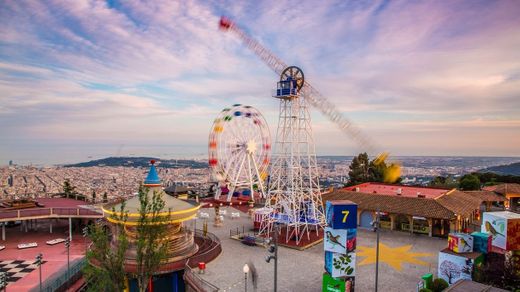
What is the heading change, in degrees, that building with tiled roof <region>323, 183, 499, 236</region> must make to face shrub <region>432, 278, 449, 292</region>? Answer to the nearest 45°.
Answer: approximately 45° to its left

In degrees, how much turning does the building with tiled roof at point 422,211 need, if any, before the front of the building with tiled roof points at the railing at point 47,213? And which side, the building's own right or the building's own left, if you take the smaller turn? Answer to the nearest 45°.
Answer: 0° — it already faces it

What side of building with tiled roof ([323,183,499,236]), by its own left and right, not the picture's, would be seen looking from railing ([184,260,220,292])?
front

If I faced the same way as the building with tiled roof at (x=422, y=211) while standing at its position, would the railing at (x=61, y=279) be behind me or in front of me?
in front

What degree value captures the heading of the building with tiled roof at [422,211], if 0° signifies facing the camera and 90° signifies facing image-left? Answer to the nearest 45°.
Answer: approximately 45°

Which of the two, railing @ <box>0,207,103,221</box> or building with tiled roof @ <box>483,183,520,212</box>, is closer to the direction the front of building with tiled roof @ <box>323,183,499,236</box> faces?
the railing

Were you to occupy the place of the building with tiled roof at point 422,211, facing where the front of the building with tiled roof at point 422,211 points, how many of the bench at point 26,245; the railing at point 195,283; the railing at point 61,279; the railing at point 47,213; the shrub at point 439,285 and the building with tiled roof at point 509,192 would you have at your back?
1

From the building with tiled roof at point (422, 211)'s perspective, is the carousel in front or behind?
in front

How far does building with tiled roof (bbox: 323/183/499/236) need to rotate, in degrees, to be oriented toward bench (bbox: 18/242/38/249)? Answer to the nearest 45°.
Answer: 0° — it already faces it

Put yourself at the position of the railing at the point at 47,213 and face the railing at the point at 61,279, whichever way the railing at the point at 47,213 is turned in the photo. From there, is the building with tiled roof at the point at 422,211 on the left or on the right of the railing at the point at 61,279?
left

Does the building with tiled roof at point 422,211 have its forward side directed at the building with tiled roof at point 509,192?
no

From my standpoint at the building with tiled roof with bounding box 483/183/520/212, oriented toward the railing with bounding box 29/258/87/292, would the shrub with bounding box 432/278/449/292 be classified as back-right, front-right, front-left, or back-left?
front-left
